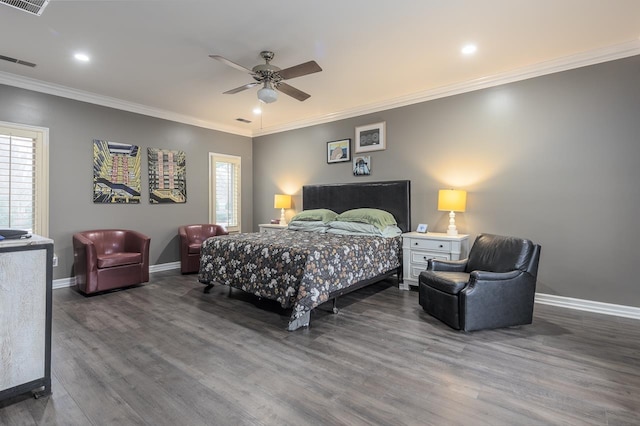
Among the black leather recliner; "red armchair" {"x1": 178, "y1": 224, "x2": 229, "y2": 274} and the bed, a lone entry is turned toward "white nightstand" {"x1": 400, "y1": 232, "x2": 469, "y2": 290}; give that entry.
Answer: the red armchair

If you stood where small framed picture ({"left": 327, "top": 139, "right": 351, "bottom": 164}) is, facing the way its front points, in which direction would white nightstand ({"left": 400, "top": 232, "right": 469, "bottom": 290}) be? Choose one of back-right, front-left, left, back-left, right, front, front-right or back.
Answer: left

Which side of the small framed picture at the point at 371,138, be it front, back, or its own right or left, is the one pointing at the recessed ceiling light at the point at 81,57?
front

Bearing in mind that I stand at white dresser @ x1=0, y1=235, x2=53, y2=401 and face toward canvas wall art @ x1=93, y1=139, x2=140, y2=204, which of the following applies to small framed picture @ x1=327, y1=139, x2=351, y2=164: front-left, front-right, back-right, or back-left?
front-right

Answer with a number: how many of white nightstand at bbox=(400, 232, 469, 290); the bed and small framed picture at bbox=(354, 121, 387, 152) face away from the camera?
0

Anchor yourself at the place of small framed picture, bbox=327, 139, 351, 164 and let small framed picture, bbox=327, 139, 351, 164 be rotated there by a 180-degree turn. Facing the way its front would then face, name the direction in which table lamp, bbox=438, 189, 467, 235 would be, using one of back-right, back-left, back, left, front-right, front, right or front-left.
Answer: right

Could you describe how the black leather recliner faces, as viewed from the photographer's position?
facing the viewer and to the left of the viewer

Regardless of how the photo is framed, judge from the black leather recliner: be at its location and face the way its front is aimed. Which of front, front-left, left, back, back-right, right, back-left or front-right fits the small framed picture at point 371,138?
right

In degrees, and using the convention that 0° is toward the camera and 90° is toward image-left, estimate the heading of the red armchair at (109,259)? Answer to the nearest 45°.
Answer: approximately 315°

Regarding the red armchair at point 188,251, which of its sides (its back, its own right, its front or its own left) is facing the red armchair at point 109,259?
right

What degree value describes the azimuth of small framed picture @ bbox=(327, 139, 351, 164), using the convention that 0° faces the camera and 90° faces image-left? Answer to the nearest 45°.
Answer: approximately 45°

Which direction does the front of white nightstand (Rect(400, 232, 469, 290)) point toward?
toward the camera

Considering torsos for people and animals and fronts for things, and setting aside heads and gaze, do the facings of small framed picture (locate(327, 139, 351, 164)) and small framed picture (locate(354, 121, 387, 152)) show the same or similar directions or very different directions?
same or similar directions

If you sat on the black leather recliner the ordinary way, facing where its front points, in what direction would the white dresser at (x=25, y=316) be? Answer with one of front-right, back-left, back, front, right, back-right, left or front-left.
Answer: front
